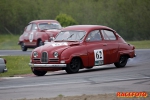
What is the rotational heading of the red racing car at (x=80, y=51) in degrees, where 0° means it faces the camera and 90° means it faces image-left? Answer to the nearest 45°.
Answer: approximately 45°

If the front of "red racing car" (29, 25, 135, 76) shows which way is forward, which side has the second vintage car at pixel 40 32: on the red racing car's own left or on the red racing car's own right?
on the red racing car's own right
